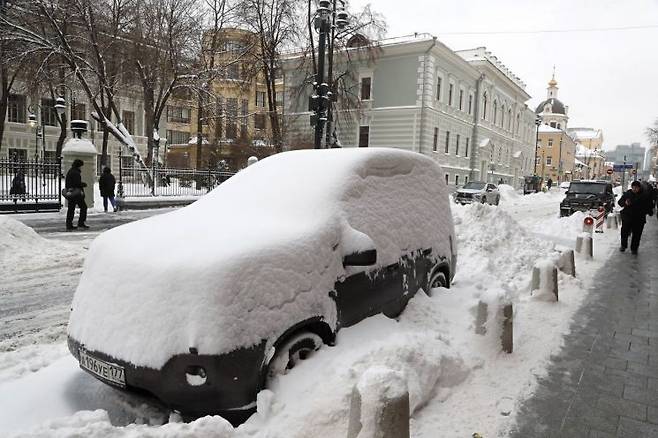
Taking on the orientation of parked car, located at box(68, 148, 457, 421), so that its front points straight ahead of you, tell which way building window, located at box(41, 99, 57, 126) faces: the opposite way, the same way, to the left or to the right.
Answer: to the left

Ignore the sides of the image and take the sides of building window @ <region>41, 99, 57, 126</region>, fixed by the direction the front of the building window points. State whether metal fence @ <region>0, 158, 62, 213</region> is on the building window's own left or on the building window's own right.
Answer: on the building window's own right

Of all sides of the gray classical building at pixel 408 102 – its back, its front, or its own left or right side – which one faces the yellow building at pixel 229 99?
right

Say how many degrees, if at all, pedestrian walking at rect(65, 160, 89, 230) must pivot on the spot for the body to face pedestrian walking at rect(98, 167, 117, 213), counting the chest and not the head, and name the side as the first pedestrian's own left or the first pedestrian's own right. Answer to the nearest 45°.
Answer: approximately 90° to the first pedestrian's own left

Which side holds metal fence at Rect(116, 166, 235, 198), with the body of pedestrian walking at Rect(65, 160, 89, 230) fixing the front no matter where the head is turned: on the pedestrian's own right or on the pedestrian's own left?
on the pedestrian's own left

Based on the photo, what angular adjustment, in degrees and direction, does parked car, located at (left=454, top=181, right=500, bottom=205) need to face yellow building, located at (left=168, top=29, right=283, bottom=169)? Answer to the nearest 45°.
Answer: approximately 45° to its right
